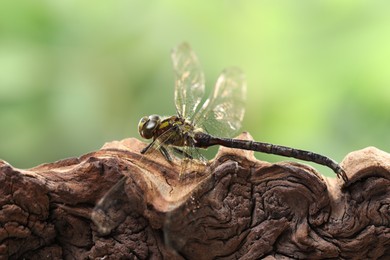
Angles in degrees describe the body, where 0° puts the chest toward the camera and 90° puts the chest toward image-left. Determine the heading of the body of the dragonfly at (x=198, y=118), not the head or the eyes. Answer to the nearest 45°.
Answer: approximately 90°
